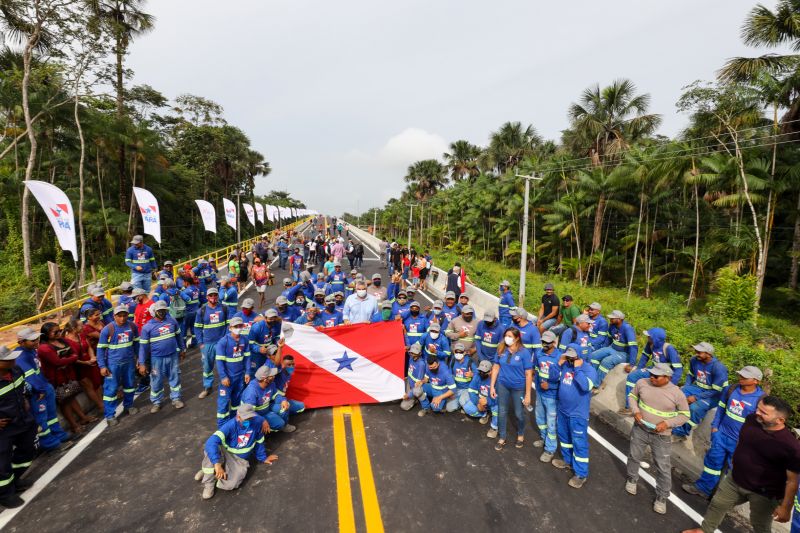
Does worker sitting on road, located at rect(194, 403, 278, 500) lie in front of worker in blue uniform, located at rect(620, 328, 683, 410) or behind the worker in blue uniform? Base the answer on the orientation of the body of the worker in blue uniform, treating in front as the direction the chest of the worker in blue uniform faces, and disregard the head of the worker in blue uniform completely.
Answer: in front

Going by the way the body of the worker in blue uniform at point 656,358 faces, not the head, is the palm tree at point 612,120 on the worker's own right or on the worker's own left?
on the worker's own right

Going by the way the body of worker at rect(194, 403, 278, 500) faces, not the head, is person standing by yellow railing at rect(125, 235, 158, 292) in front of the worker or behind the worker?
behind

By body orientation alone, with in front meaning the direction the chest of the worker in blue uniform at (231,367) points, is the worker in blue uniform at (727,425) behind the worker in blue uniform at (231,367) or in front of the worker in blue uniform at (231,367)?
in front

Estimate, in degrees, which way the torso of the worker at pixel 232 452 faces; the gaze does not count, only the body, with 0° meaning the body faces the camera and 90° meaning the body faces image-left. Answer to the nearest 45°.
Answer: approximately 0°

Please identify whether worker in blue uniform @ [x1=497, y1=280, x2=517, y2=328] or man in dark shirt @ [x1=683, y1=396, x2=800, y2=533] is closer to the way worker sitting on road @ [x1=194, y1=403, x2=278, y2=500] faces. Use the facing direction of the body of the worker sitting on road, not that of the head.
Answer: the man in dark shirt

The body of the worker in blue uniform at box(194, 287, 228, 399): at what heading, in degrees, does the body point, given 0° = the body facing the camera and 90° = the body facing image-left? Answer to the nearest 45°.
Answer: approximately 0°

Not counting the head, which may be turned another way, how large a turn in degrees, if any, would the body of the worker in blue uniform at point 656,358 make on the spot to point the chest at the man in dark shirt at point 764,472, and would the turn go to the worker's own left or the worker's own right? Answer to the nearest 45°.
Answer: approximately 45° to the worker's own left

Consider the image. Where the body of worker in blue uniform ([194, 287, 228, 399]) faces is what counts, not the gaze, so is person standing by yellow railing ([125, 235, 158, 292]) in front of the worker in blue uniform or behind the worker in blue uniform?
behind

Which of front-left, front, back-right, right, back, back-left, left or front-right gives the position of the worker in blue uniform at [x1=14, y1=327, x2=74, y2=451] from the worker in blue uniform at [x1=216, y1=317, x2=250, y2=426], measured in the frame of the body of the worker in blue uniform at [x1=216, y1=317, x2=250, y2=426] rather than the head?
back-right
